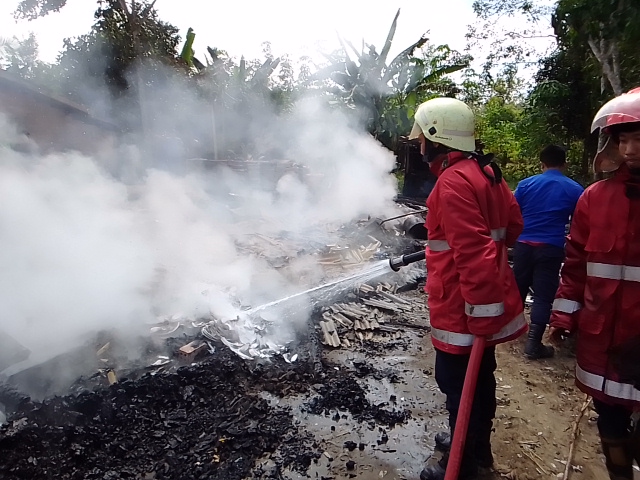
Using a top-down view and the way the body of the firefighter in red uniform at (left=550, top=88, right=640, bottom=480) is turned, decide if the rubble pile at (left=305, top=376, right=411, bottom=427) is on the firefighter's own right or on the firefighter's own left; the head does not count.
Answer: on the firefighter's own right

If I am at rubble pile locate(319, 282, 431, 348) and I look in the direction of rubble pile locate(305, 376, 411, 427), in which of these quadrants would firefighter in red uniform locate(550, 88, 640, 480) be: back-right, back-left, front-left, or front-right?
front-left

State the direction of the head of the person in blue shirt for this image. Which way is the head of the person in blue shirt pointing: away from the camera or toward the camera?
away from the camera

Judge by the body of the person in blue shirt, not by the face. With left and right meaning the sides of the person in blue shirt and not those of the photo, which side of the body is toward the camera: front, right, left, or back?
back

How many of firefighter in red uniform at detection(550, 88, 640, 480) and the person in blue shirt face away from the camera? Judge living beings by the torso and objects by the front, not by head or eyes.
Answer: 1

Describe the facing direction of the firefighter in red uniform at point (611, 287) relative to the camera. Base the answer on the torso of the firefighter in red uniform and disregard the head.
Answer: toward the camera

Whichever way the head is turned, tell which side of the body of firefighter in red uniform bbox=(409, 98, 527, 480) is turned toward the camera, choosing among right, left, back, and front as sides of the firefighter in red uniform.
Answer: left

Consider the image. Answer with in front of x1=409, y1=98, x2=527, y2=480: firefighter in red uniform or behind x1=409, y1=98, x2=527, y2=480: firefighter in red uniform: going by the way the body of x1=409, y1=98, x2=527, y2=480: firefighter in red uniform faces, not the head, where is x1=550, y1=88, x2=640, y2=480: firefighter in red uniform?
behind

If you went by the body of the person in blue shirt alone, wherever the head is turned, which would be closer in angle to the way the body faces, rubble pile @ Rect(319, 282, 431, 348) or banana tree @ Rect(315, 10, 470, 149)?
the banana tree

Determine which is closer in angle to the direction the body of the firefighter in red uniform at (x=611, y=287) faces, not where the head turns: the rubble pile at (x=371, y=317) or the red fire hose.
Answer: the red fire hose

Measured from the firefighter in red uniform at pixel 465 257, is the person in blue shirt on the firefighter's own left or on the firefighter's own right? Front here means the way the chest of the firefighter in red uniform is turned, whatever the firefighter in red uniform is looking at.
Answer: on the firefighter's own right

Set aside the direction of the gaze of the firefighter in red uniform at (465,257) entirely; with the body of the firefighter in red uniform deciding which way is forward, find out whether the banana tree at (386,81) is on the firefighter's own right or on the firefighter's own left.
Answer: on the firefighter's own right

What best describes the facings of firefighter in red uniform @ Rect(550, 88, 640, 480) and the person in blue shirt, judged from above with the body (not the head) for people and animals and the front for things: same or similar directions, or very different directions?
very different directions

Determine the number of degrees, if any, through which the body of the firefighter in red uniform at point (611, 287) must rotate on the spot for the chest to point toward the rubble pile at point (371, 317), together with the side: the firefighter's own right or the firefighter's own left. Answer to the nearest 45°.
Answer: approximately 135° to the firefighter's own right

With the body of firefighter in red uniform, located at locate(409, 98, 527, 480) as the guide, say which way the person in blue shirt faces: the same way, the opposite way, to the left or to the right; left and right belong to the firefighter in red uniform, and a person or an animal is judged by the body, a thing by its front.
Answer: to the right
